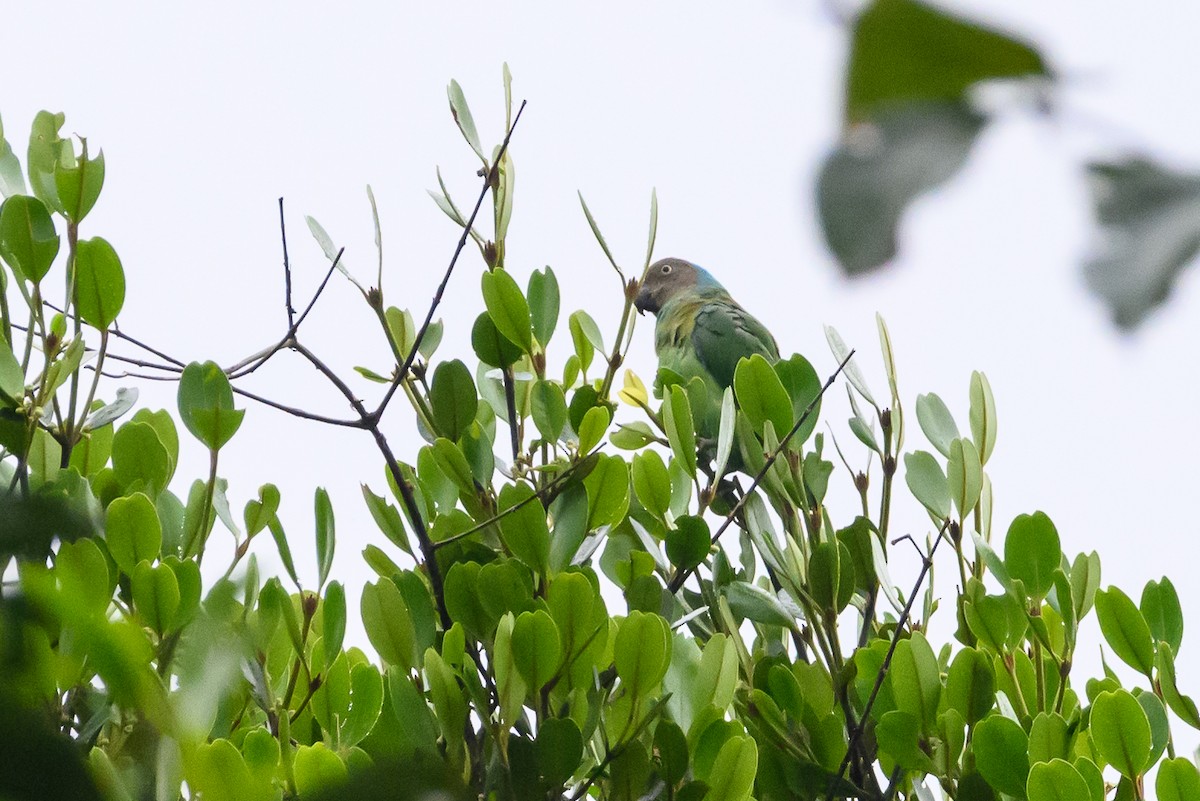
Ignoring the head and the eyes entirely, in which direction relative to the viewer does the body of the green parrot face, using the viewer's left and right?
facing to the left of the viewer

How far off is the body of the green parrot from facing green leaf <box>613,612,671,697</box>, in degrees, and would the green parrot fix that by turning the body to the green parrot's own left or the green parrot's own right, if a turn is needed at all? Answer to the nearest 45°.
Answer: approximately 90° to the green parrot's own left
